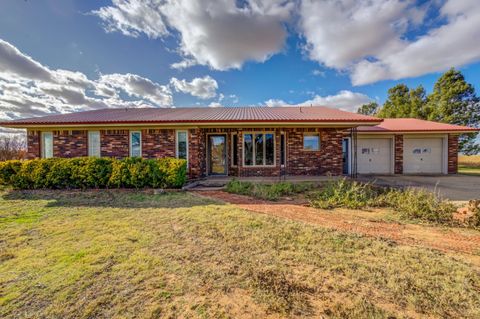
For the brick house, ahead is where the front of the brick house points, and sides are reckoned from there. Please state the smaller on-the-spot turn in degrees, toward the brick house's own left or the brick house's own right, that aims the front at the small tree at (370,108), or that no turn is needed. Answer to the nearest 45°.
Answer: approximately 135° to the brick house's own left

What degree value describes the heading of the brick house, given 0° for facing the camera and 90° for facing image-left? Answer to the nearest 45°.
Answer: approximately 0°

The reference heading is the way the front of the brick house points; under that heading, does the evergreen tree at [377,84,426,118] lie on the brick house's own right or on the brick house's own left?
on the brick house's own left

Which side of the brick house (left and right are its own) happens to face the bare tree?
right

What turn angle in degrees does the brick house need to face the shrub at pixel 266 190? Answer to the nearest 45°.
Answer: approximately 45° to its left

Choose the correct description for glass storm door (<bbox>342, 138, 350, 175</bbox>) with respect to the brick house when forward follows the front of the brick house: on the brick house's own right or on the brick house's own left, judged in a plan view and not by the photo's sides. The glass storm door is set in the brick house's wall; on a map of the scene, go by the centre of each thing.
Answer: on the brick house's own left

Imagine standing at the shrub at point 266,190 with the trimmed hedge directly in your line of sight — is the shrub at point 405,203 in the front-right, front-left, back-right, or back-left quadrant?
back-left
